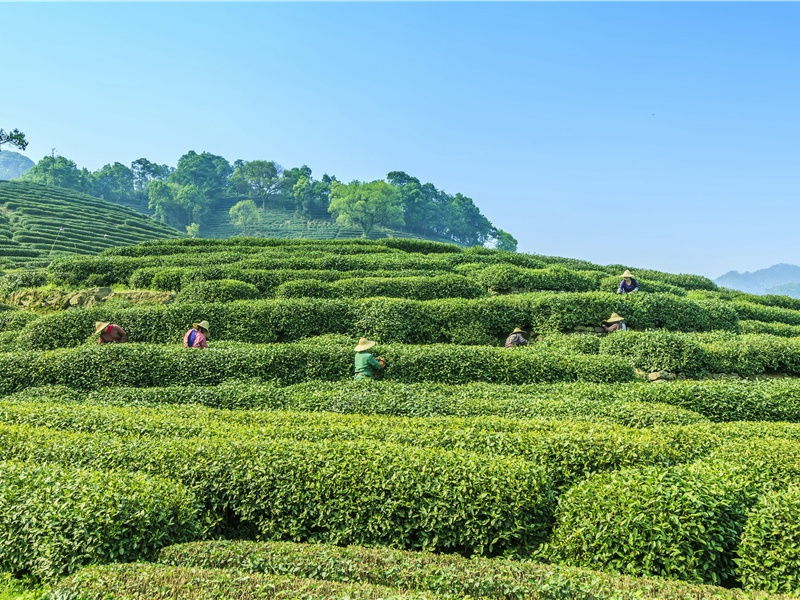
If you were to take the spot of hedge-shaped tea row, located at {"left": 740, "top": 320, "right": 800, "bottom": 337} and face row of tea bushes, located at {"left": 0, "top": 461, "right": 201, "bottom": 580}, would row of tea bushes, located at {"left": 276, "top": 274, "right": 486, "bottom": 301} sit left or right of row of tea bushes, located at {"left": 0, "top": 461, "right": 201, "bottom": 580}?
right

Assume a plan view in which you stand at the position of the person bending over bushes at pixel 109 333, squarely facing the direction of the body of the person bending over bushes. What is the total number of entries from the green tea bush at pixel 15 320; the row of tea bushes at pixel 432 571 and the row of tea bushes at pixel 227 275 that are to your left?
1

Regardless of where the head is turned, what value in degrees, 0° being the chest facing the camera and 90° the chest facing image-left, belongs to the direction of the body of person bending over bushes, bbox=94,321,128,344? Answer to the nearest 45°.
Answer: approximately 90°

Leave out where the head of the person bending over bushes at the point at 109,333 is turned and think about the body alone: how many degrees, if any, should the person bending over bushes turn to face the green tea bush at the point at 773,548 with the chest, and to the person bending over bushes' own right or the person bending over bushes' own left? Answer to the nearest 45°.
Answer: approximately 135° to the person bending over bushes' own left

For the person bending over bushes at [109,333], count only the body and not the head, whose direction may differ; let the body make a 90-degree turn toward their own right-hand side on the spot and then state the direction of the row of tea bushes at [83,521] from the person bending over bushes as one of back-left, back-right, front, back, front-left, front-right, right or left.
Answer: back

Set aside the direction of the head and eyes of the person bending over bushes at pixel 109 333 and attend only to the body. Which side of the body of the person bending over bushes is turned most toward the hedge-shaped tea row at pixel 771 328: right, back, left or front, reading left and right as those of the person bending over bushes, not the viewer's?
back

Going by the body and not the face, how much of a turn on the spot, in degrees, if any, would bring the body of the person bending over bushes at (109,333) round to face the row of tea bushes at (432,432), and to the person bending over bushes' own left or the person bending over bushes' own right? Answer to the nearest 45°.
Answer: approximately 135° to the person bending over bushes' own left

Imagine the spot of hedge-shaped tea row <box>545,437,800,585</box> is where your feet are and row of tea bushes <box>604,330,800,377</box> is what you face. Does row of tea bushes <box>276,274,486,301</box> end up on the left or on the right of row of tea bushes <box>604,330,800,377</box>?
left

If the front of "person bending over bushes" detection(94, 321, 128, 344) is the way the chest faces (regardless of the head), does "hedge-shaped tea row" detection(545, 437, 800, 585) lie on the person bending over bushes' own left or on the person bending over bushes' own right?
on the person bending over bushes' own left
